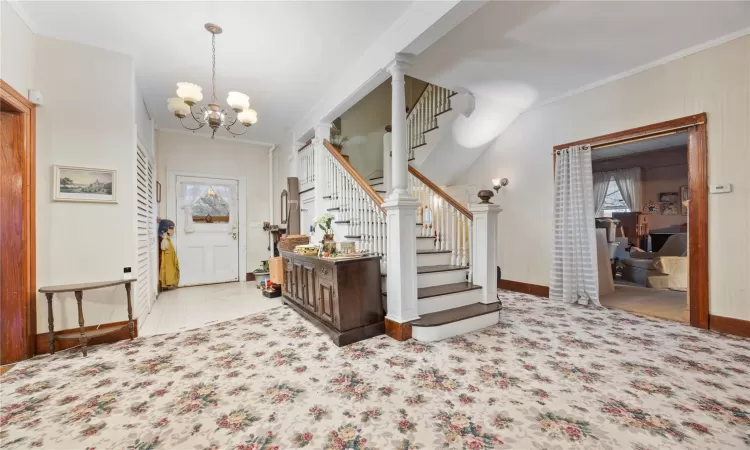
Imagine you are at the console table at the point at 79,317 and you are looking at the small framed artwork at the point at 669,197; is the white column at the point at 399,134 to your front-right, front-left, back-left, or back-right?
front-right

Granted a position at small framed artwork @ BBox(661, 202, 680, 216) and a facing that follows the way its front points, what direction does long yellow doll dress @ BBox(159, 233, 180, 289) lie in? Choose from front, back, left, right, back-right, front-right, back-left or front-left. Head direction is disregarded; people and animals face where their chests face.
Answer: front-right

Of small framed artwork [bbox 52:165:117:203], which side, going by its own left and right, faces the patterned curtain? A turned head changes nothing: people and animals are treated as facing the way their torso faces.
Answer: front

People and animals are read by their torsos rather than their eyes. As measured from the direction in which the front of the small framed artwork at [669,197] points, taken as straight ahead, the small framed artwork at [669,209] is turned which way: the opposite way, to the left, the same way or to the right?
the same way

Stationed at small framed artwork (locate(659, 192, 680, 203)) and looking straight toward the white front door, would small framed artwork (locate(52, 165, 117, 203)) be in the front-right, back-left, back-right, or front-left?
front-left

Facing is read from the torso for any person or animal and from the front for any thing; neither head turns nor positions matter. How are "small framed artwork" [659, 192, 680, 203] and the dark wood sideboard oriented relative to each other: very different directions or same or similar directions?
same or similar directions

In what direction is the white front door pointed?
toward the camera

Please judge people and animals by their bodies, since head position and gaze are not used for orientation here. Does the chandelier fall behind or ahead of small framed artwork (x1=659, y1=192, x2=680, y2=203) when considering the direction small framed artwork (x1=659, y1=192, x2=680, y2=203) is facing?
ahead

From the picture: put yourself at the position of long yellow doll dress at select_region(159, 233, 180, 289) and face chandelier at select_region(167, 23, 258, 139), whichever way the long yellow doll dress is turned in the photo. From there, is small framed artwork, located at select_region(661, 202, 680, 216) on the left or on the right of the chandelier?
left

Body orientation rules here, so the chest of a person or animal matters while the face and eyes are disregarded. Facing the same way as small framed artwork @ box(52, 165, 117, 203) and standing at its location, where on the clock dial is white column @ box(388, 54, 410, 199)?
The white column is roughly at 12 o'clock from the small framed artwork.

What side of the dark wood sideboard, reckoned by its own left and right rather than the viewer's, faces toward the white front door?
right

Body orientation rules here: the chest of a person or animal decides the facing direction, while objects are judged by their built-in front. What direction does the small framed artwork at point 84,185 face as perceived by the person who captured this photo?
facing the viewer and to the right of the viewer

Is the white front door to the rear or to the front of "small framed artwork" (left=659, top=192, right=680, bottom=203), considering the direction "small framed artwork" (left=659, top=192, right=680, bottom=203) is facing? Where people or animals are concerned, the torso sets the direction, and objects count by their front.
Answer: to the front

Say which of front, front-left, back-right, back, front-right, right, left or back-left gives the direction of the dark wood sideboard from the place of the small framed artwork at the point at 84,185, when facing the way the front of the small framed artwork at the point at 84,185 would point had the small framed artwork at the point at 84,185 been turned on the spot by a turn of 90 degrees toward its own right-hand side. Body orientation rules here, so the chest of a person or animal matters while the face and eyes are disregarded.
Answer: left

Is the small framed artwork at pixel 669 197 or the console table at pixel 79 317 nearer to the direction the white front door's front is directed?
the console table

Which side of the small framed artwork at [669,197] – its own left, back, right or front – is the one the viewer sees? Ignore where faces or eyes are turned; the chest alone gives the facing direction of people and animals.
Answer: front

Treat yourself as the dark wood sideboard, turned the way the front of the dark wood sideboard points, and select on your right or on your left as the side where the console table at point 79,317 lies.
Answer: on your right

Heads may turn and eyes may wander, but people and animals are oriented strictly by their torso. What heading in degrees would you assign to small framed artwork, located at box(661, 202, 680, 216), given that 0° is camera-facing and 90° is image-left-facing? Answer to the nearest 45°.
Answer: approximately 0°

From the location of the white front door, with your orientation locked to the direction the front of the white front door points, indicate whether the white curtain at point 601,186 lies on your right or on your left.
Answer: on your left
